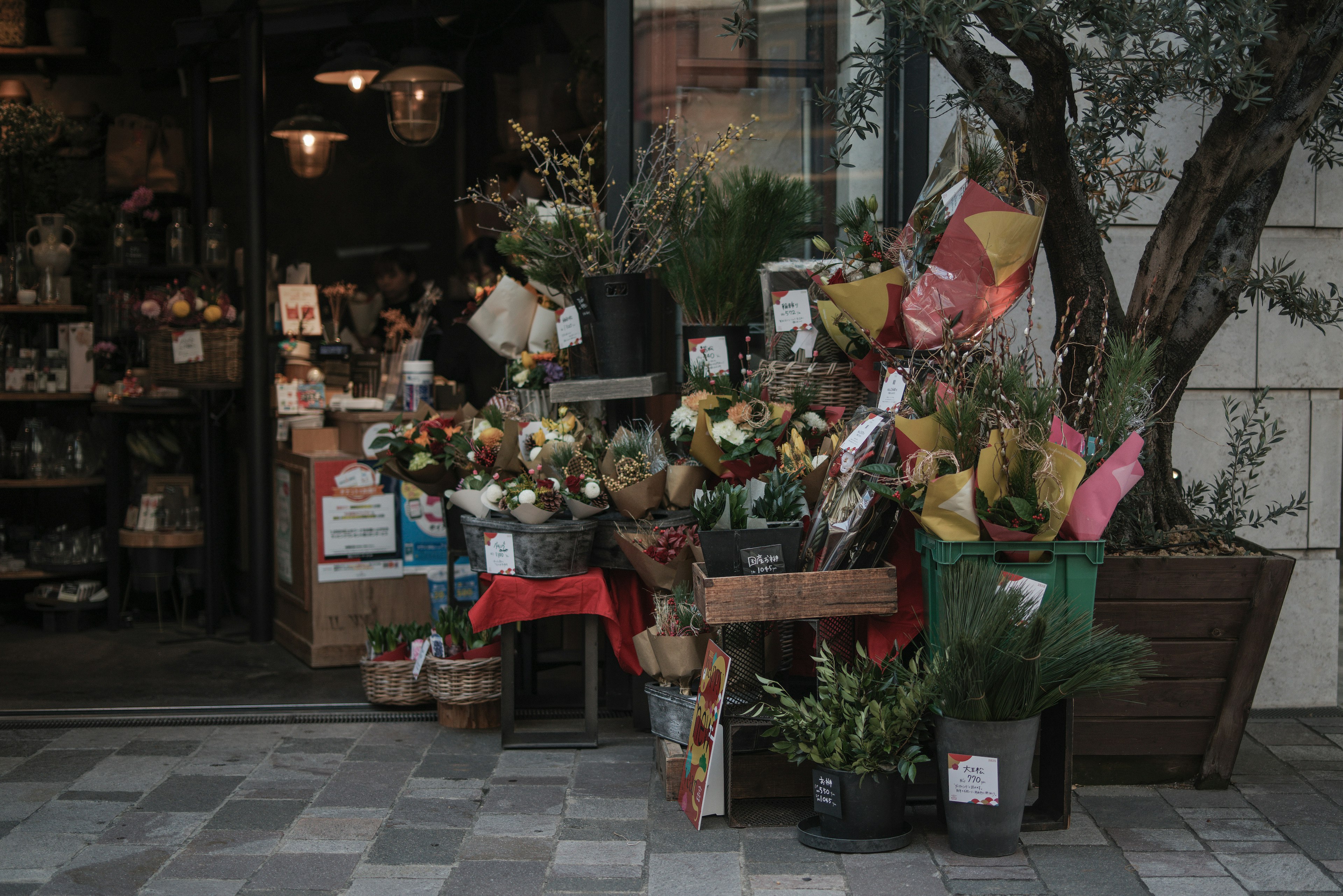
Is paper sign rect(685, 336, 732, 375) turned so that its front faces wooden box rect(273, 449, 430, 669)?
no

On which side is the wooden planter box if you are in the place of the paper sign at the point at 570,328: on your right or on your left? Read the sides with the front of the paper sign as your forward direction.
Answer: on your left

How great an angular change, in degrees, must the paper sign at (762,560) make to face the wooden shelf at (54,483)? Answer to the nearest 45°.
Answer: approximately 135° to its right

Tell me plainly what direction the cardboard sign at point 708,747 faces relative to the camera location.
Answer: facing the viewer and to the left of the viewer

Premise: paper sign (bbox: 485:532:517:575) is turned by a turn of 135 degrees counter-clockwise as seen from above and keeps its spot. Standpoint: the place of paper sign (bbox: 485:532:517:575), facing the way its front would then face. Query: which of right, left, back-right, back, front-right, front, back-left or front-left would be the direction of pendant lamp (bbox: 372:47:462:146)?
front-left

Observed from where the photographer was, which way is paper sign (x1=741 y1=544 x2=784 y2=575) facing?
facing the viewer

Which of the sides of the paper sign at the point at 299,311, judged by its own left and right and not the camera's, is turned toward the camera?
front

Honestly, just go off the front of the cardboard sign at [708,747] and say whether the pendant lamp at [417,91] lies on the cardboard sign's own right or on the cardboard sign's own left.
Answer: on the cardboard sign's own right

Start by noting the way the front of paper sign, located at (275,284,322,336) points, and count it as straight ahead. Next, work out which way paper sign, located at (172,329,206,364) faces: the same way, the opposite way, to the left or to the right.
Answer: the same way

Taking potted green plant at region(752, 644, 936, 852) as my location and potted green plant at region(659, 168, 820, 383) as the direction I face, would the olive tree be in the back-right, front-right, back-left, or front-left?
front-right

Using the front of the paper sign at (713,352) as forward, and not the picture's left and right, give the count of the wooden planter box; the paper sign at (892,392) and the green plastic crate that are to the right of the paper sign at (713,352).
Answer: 0

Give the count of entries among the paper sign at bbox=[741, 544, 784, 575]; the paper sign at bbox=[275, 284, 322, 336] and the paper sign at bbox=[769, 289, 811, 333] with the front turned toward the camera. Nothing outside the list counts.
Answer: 3

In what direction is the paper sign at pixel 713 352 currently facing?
toward the camera
